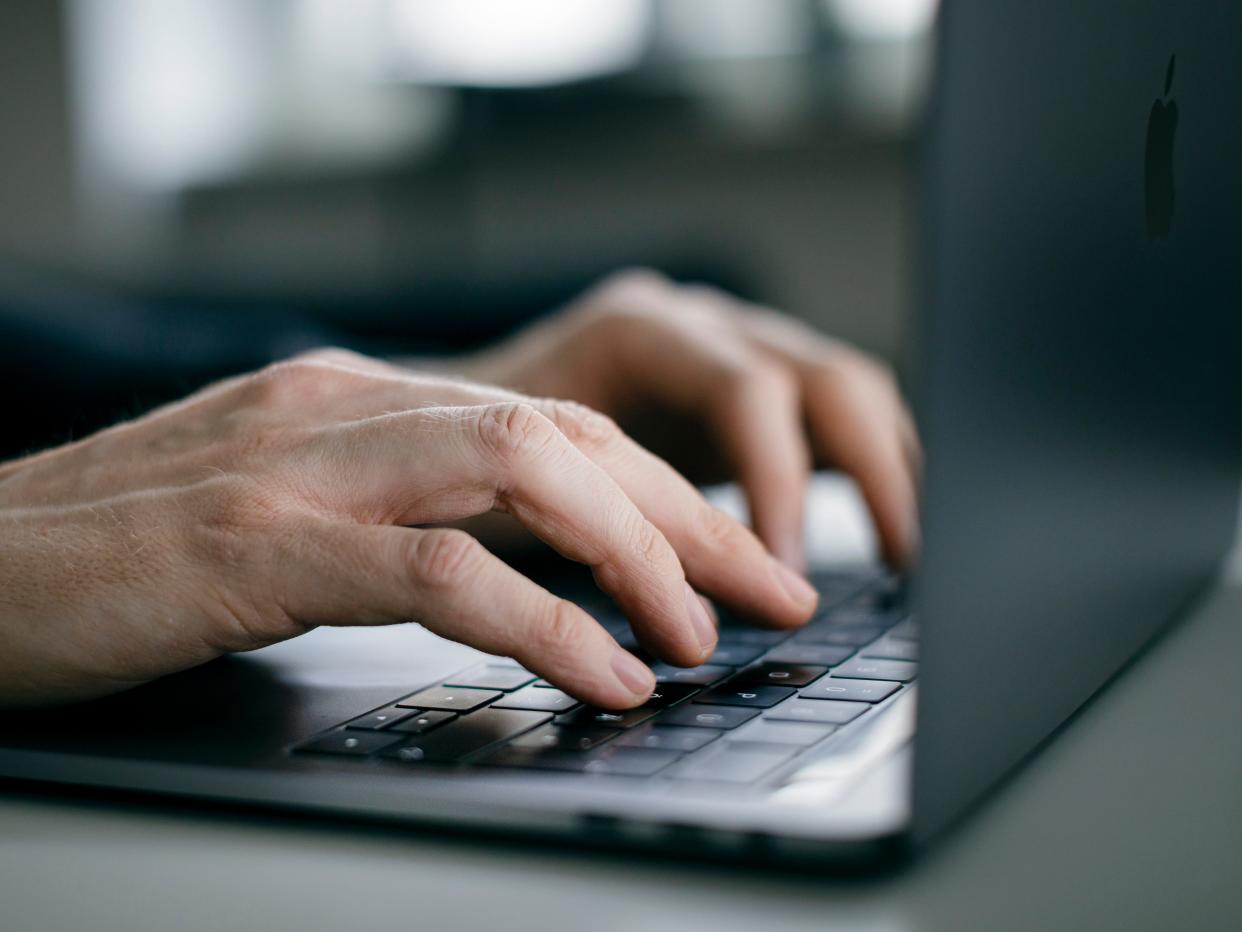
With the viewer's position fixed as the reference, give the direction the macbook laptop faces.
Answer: facing to the left of the viewer
